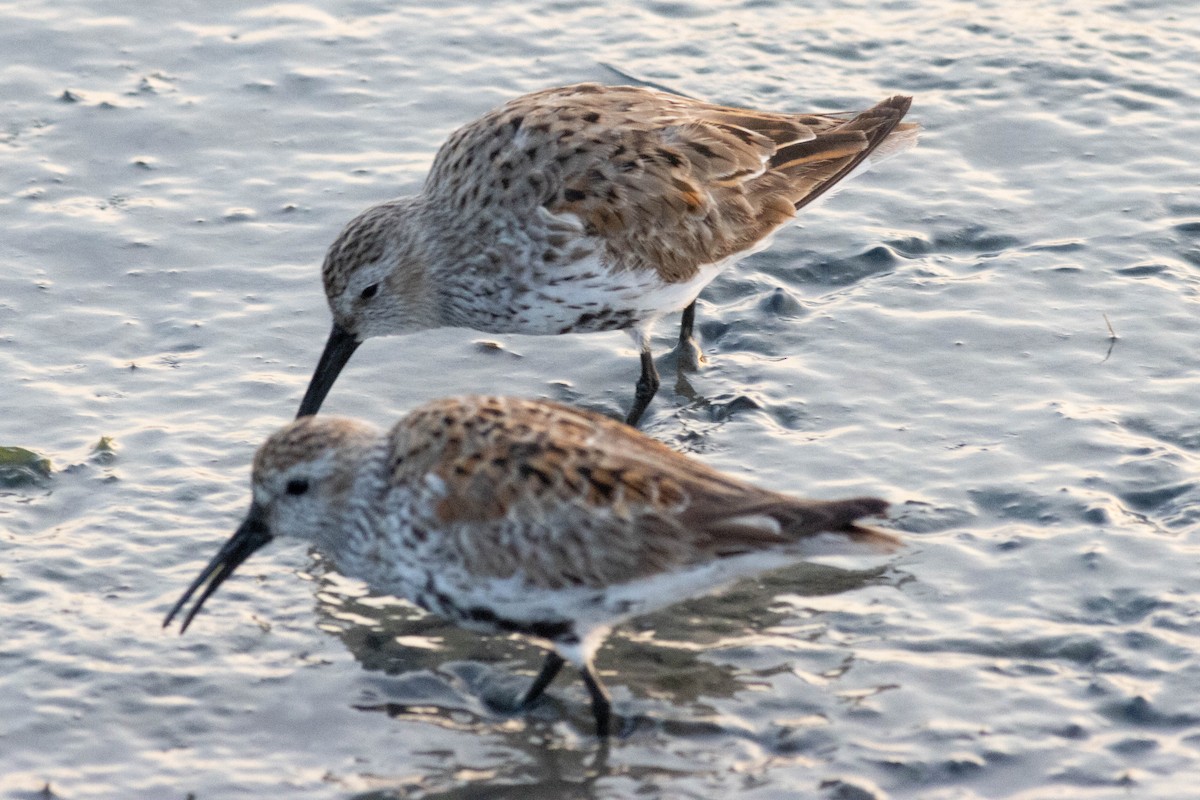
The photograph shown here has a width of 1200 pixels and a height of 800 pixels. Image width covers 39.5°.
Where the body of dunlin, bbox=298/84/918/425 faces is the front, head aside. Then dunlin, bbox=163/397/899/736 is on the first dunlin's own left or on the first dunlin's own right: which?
on the first dunlin's own left

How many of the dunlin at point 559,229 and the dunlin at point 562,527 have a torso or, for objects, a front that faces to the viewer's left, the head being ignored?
2

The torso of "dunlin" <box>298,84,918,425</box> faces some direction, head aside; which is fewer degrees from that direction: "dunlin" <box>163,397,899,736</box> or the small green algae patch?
the small green algae patch

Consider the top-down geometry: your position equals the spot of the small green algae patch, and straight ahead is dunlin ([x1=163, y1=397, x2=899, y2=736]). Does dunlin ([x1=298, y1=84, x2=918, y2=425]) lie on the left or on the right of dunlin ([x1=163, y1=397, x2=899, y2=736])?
left

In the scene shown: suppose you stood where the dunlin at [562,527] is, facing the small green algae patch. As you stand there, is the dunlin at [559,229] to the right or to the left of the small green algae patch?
right

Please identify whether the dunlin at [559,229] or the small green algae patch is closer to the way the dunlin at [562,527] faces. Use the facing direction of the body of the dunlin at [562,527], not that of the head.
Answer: the small green algae patch

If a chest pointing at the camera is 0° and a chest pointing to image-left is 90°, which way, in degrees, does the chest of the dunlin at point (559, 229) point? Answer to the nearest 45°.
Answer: approximately 90°

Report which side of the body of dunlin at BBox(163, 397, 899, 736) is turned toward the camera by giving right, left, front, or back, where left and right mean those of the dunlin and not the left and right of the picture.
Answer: left

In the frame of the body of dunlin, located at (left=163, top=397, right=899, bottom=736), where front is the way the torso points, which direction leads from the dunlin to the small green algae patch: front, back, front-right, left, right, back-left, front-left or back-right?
front-right

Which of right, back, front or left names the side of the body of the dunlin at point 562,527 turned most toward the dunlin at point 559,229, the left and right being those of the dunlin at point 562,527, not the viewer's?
right
